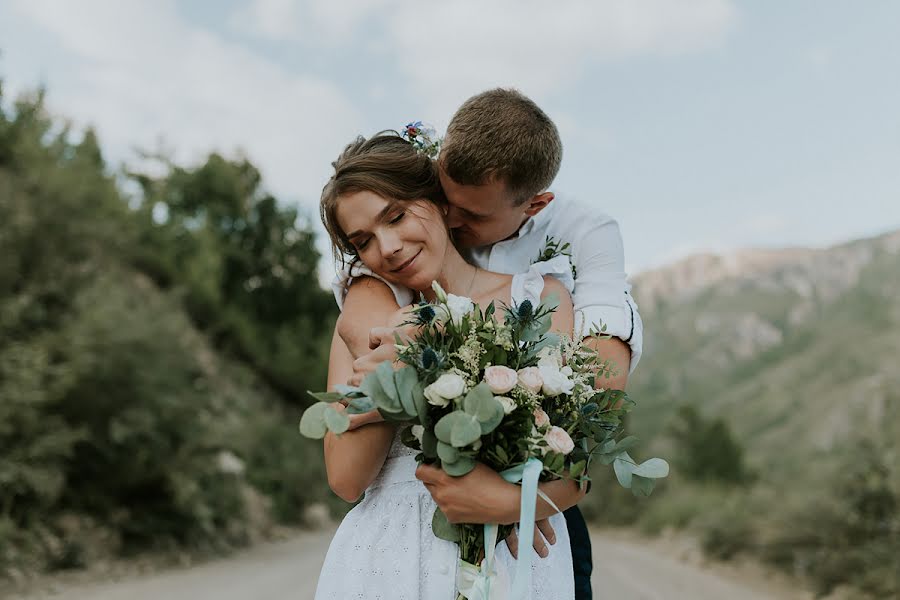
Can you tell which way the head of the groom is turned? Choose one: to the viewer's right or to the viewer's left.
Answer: to the viewer's left

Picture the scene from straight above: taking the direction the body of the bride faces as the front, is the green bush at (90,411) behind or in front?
behind

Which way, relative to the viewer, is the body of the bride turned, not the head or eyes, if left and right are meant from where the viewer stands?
facing the viewer
